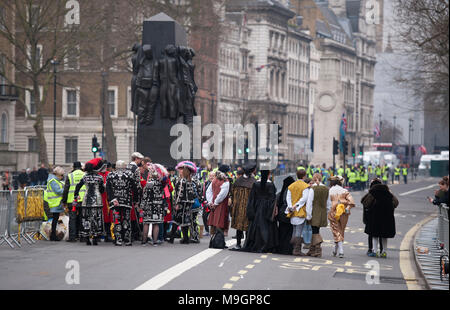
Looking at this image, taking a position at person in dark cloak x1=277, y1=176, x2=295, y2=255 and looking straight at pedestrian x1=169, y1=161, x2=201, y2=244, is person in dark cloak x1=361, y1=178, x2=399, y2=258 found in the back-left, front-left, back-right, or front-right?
back-right

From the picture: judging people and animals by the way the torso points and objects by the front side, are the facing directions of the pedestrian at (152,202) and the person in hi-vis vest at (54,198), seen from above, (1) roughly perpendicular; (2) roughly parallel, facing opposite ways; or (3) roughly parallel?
roughly perpendicular

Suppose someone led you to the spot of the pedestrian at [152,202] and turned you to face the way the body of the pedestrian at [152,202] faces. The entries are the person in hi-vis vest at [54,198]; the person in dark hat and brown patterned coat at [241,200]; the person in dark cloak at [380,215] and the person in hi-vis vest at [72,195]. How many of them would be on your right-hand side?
2

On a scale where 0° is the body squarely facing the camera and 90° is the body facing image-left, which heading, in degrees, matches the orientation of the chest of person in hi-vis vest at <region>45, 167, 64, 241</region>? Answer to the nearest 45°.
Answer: approximately 270°

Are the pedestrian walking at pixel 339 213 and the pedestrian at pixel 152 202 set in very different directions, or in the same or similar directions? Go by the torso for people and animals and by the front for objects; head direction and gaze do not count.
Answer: same or similar directions

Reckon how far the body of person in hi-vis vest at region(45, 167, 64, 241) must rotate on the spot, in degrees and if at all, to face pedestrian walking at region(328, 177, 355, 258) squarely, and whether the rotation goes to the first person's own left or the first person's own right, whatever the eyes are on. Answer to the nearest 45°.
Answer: approximately 45° to the first person's own right
